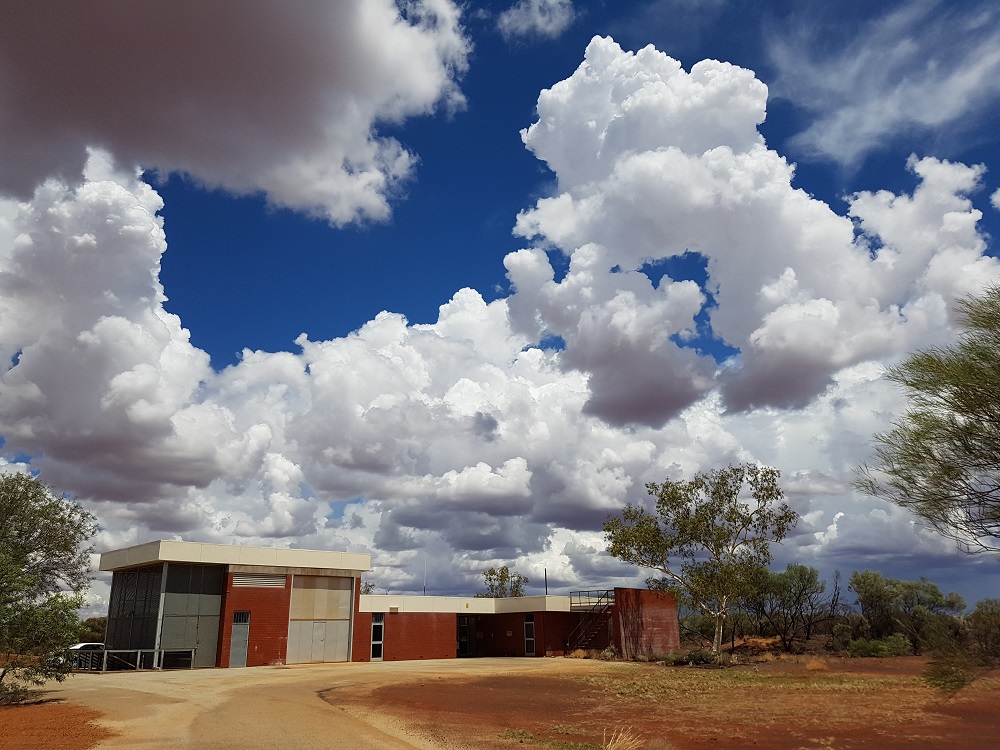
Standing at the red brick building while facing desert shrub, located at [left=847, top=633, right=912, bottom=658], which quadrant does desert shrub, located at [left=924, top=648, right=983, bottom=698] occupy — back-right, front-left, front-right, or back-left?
front-right

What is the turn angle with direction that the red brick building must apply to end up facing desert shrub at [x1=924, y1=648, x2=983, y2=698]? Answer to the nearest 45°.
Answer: approximately 45° to its left

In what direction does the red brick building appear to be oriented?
toward the camera

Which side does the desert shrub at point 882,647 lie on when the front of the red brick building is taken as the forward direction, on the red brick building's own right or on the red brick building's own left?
on the red brick building's own left

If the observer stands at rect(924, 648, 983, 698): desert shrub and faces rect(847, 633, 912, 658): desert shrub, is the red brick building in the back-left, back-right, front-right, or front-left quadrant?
front-left

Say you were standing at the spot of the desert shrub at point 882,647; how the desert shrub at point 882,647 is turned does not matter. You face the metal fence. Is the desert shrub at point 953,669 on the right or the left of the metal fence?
left

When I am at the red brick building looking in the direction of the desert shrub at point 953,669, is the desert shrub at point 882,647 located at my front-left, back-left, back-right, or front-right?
front-left
